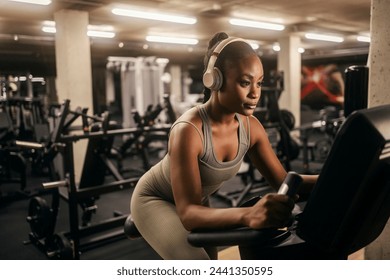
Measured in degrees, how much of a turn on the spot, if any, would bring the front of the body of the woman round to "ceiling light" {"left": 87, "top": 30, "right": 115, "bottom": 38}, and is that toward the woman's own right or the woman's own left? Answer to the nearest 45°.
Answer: approximately 135° to the woman's own left

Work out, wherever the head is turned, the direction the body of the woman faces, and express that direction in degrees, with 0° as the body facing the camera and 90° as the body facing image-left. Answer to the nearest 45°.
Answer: approximately 315°

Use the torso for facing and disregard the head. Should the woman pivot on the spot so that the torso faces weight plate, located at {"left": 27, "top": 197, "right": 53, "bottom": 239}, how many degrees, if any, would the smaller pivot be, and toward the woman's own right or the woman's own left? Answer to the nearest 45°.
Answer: approximately 180°

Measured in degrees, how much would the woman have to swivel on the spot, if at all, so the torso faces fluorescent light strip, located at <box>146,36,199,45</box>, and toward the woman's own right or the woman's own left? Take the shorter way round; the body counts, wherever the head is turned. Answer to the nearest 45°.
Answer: approximately 135° to the woman's own left
